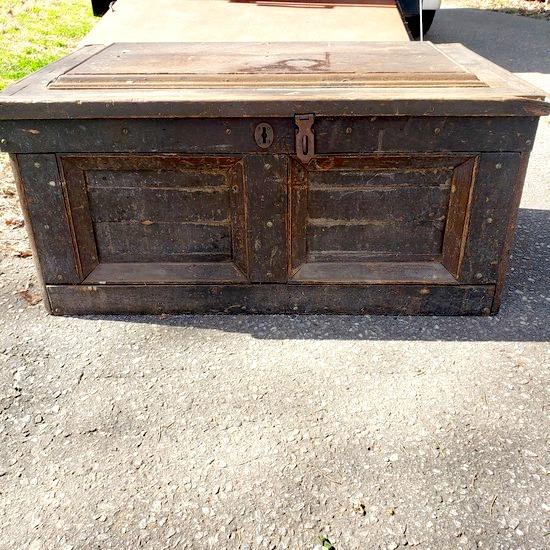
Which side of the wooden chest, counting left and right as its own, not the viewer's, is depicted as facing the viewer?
front
